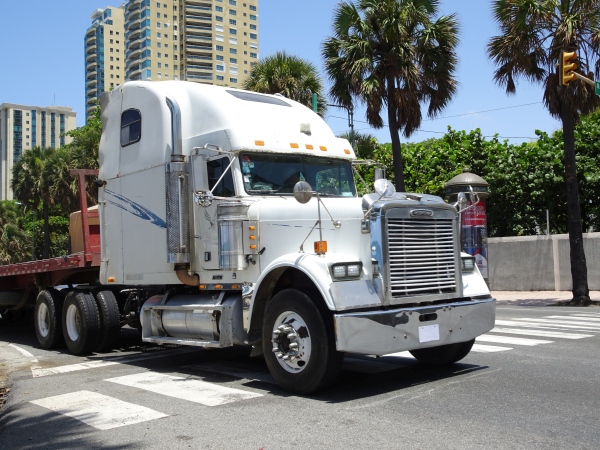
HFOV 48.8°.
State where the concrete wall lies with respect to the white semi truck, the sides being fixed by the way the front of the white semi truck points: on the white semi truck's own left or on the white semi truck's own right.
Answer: on the white semi truck's own left

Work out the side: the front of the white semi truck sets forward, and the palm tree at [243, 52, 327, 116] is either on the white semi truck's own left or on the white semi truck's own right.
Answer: on the white semi truck's own left

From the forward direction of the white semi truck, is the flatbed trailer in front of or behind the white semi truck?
behind

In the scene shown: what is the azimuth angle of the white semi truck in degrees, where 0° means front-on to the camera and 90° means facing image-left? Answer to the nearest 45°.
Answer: approximately 315°

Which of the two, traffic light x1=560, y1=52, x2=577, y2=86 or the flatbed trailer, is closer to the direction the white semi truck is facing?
the traffic light

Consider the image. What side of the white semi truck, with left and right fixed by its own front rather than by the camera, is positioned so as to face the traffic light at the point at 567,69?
left

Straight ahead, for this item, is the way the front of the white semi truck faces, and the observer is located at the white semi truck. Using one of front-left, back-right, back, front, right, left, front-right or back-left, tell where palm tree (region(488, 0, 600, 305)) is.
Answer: left

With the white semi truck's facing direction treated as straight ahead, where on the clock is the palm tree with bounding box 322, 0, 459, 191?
The palm tree is roughly at 8 o'clock from the white semi truck.

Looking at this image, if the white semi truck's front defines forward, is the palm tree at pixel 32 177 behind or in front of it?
behind
